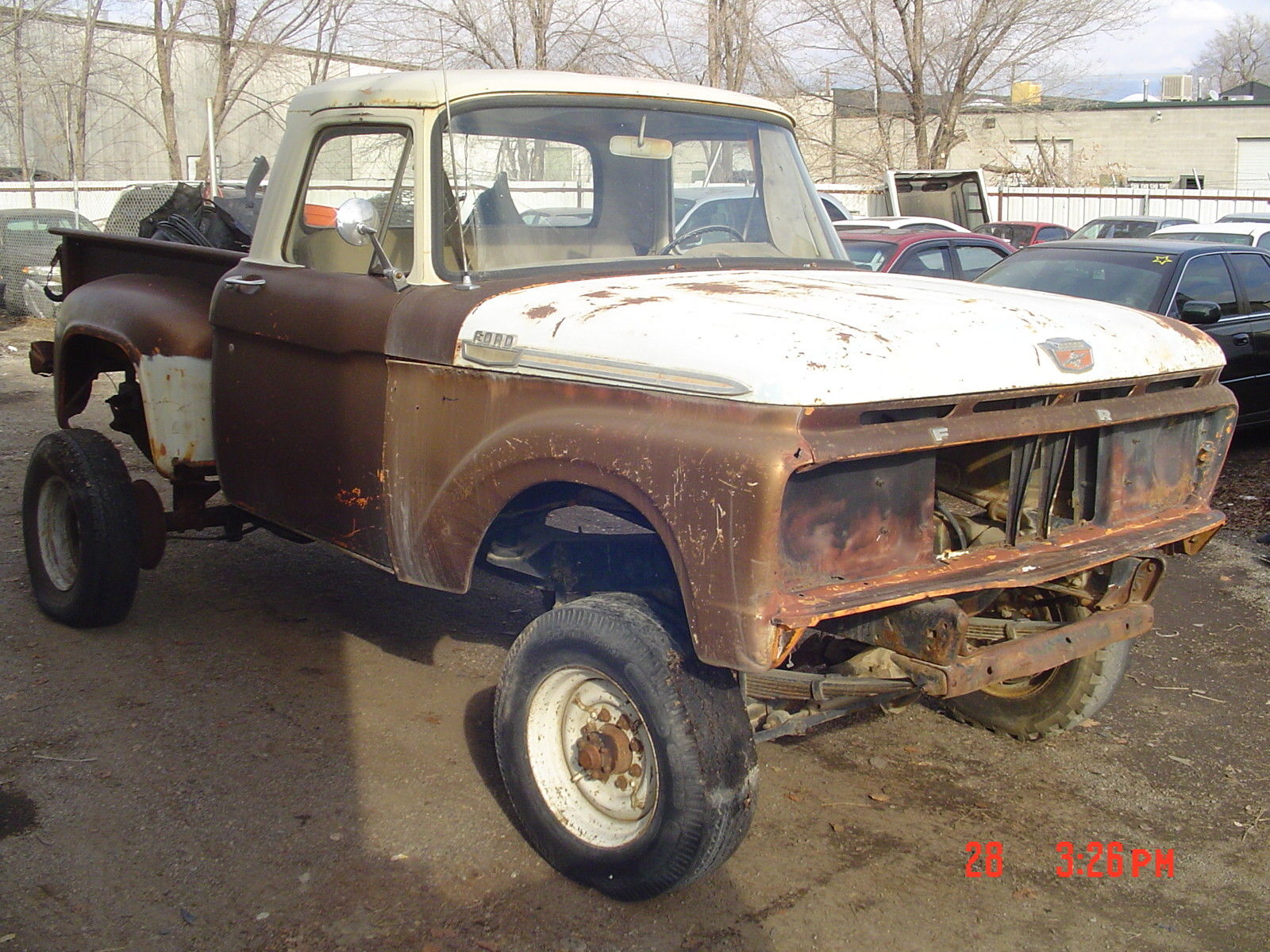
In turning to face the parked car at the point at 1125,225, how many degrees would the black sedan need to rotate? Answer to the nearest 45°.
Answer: approximately 135° to its right

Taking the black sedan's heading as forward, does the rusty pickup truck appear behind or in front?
in front

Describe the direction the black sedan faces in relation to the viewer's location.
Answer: facing the viewer and to the left of the viewer

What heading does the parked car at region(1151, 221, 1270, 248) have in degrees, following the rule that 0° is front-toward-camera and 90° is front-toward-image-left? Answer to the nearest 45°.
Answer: approximately 45°

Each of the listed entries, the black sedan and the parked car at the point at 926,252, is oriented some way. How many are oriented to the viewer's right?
0

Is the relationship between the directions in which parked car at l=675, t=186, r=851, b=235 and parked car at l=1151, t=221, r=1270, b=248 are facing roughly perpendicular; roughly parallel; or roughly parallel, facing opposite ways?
roughly parallel

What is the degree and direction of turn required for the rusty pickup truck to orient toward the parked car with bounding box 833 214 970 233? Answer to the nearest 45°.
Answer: approximately 135° to its left

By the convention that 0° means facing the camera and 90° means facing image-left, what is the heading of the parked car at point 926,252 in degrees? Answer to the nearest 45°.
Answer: approximately 45°

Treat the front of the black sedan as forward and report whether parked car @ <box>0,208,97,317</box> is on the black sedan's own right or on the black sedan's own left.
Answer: on the black sedan's own right

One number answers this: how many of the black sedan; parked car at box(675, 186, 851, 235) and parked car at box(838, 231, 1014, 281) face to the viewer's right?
0

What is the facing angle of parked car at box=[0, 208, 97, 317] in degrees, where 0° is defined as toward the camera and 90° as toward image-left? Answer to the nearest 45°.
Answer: approximately 315°
